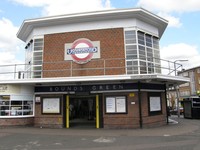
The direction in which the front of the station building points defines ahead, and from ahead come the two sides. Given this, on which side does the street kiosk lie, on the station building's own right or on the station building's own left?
on the station building's own left

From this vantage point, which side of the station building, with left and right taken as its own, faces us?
front
